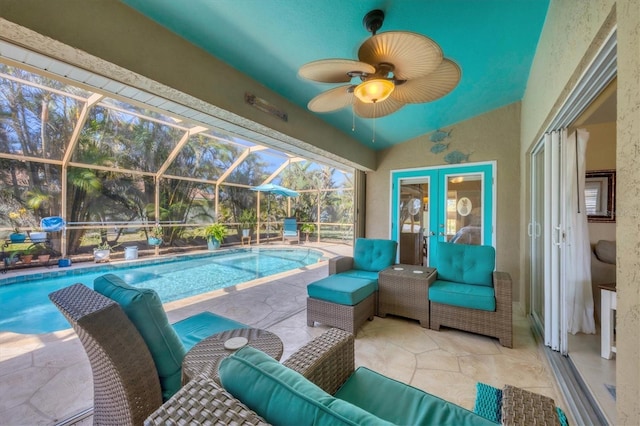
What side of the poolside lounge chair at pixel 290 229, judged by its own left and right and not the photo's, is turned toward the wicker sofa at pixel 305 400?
front

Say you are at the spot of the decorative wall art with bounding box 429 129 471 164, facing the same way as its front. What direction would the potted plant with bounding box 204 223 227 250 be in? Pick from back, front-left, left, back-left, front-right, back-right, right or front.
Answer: right

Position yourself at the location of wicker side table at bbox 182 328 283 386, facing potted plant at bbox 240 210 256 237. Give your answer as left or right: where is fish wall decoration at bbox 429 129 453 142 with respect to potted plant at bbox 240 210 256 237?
right

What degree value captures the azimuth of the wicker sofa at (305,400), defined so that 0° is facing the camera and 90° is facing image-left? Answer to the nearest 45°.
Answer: approximately 225°

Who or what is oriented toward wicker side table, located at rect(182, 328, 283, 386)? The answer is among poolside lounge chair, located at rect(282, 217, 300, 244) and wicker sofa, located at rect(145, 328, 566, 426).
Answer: the poolside lounge chair

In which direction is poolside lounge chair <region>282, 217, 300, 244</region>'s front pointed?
toward the camera

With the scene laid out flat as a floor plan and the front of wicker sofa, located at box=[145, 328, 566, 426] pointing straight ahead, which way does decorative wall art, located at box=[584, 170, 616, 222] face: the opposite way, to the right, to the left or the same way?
the opposite way

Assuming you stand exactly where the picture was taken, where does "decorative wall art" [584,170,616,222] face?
facing the viewer

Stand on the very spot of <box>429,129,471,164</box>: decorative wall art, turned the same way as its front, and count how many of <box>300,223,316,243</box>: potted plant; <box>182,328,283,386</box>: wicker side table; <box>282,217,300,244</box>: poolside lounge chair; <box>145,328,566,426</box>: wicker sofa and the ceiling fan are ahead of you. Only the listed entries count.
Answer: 3

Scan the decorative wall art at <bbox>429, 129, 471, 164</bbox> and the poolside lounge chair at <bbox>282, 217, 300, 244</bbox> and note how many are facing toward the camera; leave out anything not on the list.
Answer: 2

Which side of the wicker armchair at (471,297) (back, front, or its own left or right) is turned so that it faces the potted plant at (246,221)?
right

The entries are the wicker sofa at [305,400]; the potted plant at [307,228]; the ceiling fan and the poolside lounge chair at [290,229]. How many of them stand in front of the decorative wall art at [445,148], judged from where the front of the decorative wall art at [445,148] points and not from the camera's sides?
2

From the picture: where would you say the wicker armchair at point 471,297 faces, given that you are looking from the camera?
facing the viewer and to the left of the viewer
